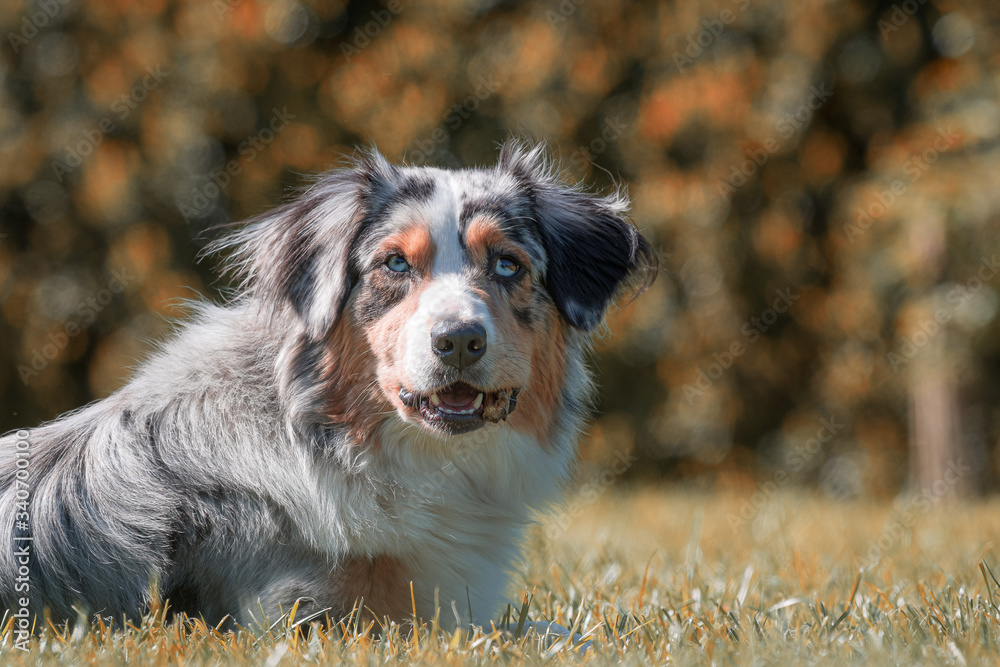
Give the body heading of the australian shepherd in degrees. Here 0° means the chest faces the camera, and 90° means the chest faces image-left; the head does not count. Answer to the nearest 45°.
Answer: approximately 315°
